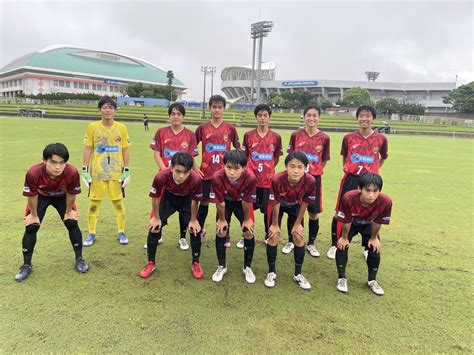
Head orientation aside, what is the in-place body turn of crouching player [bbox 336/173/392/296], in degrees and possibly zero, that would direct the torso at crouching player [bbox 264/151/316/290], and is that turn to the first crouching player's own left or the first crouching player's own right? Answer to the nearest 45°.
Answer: approximately 90° to the first crouching player's own right

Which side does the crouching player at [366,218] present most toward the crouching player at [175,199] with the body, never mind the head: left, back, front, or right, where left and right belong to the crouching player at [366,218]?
right

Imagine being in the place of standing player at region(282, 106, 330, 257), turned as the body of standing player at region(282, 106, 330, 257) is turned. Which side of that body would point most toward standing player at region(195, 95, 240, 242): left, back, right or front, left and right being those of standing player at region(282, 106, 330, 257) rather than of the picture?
right

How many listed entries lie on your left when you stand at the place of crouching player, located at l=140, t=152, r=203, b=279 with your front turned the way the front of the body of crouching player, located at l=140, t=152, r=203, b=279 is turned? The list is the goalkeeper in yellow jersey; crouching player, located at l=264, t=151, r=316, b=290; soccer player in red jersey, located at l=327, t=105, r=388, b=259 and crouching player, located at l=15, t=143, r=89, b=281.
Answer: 2

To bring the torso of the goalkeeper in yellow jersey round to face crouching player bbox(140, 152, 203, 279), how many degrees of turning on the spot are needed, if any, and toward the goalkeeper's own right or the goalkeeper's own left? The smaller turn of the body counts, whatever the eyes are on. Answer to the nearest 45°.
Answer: approximately 45° to the goalkeeper's own left

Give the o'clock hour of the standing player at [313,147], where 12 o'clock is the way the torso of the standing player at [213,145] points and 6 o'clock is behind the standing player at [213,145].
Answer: the standing player at [313,147] is roughly at 9 o'clock from the standing player at [213,145].

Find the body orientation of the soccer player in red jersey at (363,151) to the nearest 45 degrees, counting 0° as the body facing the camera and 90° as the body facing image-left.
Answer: approximately 0°
